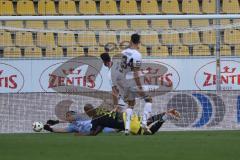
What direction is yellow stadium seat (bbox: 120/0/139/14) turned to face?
toward the camera

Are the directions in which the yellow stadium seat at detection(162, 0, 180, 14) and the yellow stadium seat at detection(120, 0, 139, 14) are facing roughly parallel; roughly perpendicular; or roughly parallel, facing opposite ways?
roughly parallel

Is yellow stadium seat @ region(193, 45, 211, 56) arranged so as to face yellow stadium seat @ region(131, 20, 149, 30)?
no

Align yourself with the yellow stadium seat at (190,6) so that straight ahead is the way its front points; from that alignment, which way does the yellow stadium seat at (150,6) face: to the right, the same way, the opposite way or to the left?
the same way

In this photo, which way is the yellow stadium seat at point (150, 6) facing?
toward the camera

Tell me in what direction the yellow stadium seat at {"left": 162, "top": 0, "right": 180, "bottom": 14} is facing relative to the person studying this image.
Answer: facing the viewer

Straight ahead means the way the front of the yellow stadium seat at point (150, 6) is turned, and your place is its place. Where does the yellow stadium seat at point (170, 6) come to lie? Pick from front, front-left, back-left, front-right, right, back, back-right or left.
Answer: left

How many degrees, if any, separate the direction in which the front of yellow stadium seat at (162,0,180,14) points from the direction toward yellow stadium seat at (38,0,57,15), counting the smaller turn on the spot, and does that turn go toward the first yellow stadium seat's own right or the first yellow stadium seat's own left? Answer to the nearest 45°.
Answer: approximately 90° to the first yellow stadium seat's own right

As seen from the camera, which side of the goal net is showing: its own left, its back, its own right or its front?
front

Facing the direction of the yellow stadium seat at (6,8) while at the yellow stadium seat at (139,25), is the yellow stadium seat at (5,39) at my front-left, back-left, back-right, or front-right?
front-left

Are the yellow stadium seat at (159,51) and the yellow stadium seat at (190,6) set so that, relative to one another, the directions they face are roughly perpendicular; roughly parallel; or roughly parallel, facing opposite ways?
roughly parallel

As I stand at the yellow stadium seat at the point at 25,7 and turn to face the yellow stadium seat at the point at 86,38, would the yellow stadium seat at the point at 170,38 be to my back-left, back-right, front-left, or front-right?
front-left

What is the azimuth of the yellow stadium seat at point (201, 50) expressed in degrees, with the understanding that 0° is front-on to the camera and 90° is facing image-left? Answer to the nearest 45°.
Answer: approximately 0°
